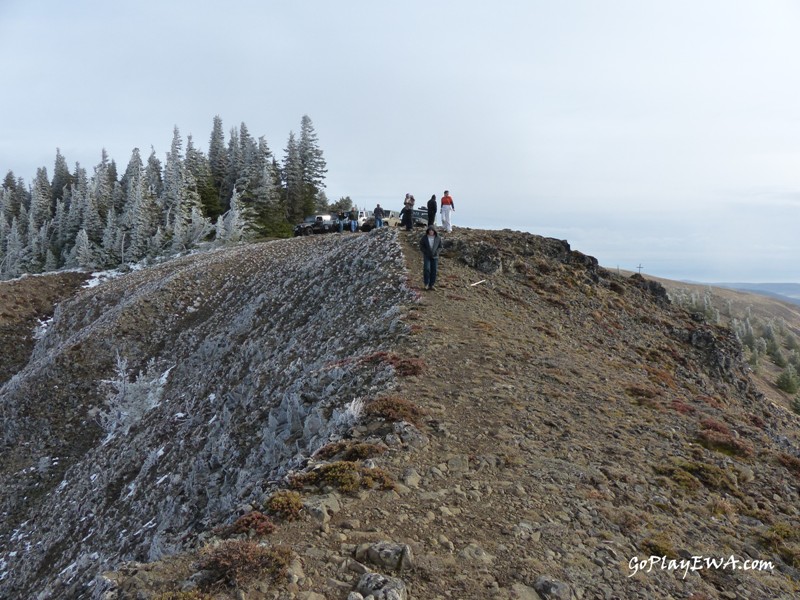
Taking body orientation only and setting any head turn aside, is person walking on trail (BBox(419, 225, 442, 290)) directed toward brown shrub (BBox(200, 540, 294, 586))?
yes

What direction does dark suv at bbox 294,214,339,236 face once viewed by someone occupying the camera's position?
facing the viewer and to the left of the viewer

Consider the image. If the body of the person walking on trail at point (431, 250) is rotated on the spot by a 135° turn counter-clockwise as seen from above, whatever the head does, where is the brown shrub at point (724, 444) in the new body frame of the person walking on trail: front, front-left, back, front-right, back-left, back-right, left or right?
right

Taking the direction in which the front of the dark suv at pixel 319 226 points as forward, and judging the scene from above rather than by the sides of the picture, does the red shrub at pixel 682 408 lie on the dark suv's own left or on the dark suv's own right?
on the dark suv's own left

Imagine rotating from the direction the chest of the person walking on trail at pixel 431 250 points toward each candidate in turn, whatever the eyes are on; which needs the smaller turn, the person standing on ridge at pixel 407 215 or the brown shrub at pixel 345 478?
the brown shrub

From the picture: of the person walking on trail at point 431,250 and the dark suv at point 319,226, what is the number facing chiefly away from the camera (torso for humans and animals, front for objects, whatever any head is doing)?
0

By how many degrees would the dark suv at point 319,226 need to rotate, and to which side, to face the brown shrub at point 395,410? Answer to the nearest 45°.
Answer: approximately 45° to its left

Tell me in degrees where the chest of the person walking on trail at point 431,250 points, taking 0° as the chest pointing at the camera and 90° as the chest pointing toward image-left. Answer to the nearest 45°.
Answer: approximately 0°

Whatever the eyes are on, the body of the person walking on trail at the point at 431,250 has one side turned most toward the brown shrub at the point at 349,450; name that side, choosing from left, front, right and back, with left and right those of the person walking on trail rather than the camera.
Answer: front

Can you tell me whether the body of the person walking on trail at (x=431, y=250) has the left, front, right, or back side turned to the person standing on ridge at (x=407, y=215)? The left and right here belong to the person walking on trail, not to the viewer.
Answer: back

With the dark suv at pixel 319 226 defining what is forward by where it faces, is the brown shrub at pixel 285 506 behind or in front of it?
in front

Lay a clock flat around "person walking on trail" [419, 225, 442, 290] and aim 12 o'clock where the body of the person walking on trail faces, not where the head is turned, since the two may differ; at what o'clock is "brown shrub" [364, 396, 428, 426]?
The brown shrub is roughly at 12 o'clock from the person walking on trail.
